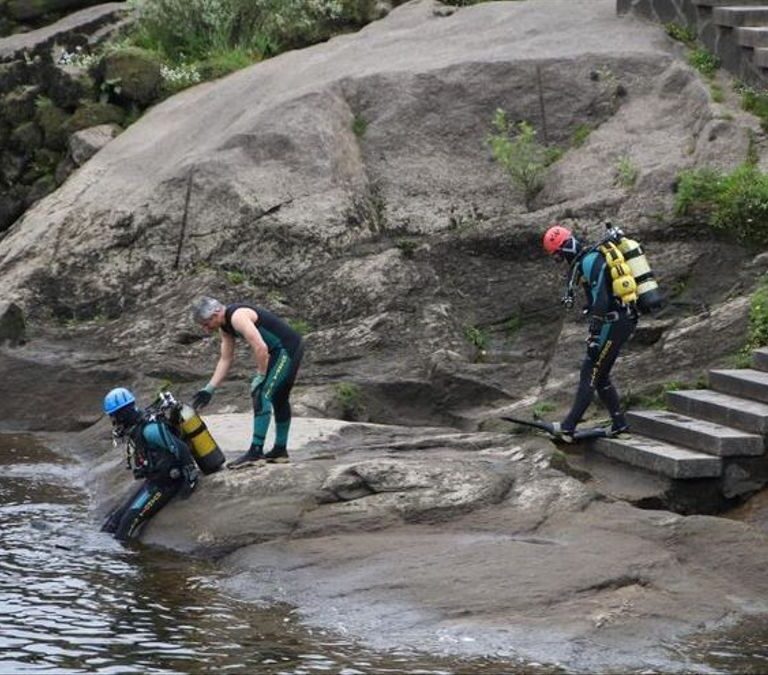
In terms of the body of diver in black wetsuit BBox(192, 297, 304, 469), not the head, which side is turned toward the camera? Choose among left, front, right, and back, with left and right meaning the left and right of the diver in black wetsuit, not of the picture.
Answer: left

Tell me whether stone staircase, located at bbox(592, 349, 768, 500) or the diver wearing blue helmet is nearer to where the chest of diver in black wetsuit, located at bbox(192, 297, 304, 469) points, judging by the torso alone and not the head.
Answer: the diver wearing blue helmet

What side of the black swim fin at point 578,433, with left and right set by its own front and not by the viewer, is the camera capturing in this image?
left

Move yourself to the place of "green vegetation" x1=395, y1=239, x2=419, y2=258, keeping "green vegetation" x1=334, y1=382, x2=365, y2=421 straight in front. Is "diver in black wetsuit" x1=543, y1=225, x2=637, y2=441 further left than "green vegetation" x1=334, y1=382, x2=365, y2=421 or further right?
left

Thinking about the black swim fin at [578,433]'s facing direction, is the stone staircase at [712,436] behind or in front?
behind

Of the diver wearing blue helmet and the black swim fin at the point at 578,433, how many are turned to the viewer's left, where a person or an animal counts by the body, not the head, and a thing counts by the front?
2

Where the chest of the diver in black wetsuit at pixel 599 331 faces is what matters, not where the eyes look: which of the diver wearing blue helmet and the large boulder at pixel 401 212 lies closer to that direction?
the diver wearing blue helmet

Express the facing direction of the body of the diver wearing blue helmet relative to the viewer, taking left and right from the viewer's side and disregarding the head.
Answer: facing to the left of the viewer

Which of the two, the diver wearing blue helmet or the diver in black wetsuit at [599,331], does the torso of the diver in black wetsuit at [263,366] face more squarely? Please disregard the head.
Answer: the diver wearing blue helmet

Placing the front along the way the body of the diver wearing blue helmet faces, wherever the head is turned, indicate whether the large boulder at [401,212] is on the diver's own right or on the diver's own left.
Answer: on the diver's own right

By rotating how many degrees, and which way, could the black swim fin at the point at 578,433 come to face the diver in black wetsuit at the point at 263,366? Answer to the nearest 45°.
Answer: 0° — it already faces them

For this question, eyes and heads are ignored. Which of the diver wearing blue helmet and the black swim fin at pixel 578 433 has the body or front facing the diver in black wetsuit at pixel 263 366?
the black swim fin

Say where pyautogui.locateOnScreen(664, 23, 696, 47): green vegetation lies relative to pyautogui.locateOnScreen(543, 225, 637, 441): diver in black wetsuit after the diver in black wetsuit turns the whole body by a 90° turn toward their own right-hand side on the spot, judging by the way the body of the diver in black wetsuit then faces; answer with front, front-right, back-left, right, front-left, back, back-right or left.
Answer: front

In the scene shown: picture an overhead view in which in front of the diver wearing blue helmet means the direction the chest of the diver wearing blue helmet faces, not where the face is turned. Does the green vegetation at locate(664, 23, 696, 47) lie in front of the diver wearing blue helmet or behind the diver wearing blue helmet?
behind

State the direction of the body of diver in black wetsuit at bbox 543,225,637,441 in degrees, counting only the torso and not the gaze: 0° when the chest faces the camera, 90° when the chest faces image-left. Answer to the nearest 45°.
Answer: approximately 90°

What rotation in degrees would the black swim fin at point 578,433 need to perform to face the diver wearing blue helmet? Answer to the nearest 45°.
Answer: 0° — it already faces them
